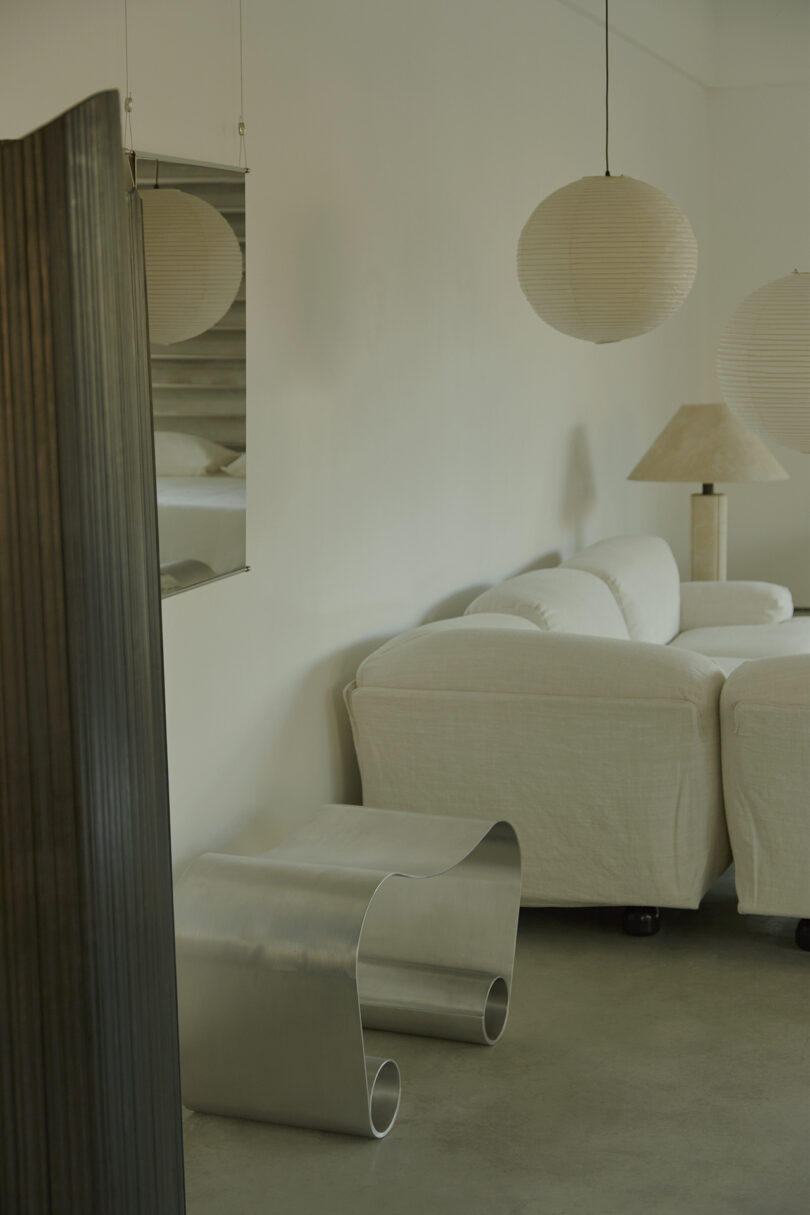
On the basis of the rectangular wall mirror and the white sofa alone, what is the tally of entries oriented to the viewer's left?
0

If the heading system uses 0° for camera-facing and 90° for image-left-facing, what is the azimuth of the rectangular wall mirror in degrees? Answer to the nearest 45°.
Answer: approximately 315°

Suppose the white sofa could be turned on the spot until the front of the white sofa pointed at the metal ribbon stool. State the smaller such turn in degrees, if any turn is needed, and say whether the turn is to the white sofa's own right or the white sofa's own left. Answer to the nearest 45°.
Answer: approximately 135° to the white sofa's own right

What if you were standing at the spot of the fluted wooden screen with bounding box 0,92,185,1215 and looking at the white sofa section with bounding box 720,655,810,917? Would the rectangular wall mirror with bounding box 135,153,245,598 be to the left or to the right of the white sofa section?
left

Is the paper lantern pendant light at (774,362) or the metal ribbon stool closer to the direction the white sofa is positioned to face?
the paper lantern pendant light
